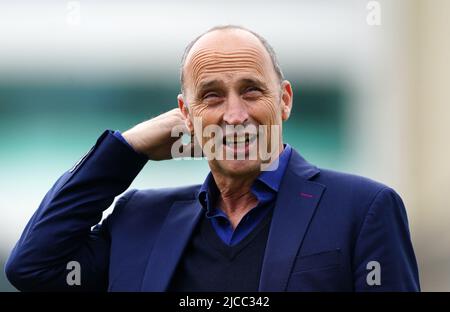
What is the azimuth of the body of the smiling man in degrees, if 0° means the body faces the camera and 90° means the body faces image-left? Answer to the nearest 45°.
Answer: approximately 0°
